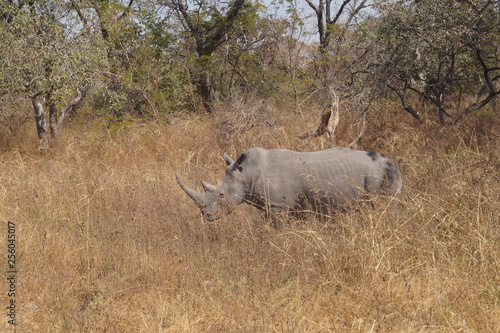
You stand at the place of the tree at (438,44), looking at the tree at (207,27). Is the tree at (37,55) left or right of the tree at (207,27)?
left

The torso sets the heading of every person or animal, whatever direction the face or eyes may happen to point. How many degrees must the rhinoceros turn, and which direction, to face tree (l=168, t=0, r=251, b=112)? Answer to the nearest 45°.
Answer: approximately 90° to its right

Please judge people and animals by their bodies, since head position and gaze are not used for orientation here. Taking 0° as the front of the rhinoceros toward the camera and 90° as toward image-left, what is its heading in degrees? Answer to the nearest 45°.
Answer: approximately 90°

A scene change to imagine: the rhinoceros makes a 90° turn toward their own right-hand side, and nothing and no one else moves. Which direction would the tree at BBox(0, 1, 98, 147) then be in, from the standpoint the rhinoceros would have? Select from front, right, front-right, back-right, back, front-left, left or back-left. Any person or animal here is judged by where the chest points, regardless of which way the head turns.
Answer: front-left

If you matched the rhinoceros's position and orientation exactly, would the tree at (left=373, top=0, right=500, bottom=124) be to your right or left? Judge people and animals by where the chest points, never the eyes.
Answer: on your right
